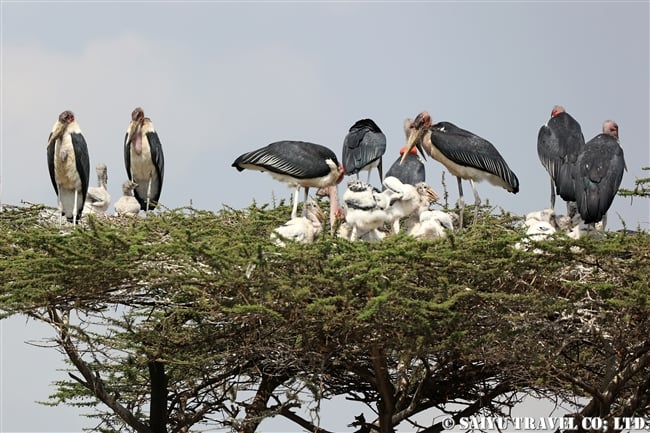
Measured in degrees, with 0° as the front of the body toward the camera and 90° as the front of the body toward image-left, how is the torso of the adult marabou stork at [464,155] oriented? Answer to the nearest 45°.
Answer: approximately 90°

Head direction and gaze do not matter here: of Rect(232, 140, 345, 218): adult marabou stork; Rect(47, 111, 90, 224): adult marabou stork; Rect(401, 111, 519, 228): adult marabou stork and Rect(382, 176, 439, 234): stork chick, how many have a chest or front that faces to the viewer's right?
2

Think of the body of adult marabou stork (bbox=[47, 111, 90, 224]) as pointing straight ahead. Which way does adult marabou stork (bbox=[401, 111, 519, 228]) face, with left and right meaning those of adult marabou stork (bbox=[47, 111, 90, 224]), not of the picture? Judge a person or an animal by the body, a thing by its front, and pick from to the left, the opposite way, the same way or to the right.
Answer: to the right

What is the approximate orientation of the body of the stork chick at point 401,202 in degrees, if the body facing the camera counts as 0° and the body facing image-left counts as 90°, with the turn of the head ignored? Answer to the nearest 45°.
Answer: approximately 270°

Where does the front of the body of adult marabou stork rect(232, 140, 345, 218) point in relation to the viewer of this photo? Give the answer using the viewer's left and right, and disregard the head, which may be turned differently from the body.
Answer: facing to the right of the viewer

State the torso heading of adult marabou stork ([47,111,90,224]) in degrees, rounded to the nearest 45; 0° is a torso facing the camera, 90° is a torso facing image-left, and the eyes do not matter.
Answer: approximately 0°

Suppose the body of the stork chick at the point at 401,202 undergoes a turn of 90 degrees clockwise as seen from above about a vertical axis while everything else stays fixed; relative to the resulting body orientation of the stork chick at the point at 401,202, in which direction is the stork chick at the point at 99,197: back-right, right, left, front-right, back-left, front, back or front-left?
back-right

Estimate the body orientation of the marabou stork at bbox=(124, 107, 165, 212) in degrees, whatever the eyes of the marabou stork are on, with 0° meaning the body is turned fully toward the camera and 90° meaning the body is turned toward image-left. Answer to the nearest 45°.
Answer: approximately 45°
